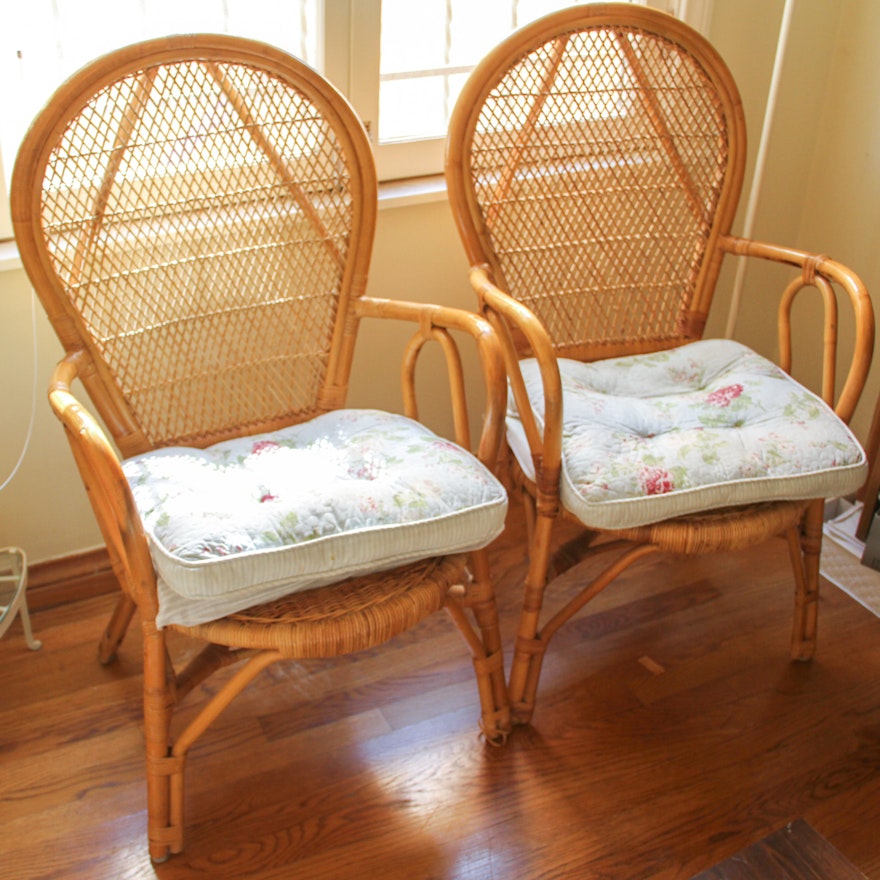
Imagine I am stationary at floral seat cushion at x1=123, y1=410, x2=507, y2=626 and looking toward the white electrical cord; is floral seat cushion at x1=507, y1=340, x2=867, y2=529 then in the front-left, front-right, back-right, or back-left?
back-right

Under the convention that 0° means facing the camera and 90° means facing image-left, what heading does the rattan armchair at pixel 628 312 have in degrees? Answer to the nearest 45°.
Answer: approximately 315°

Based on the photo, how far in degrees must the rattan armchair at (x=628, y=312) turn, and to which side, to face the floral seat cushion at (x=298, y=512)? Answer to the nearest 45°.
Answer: approximately 90° to its right

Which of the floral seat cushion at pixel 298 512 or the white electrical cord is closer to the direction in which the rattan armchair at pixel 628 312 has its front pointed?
the floral seat cushion

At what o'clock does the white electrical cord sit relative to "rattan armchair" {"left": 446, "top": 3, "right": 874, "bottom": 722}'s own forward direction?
The white electrical cord is roughly at 4 o'clock from the rattan armchair.

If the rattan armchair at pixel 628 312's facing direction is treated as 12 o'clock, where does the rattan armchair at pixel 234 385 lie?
the rattan armchair at pixel 234 385 is roughly at 3 o'clock from the rattan armchair at pixel 628 312.
